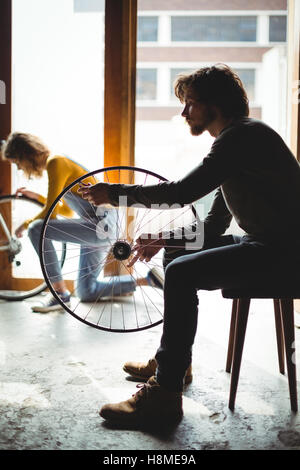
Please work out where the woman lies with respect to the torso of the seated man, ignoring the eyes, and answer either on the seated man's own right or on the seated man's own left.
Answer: on the seated man's own right

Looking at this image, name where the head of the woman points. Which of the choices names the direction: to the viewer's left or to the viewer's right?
to the viewer's left

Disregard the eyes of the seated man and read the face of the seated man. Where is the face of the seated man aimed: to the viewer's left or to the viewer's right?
to the viewer's left

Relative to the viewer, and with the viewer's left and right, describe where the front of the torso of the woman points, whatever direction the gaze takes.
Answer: facing to the left of the viewer

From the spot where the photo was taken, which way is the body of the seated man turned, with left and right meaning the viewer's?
facing to the left of the viewer

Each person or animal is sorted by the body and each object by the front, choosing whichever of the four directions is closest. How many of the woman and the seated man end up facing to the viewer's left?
2

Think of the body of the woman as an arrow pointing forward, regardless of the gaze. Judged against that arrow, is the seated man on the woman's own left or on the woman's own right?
on the woman's own left
